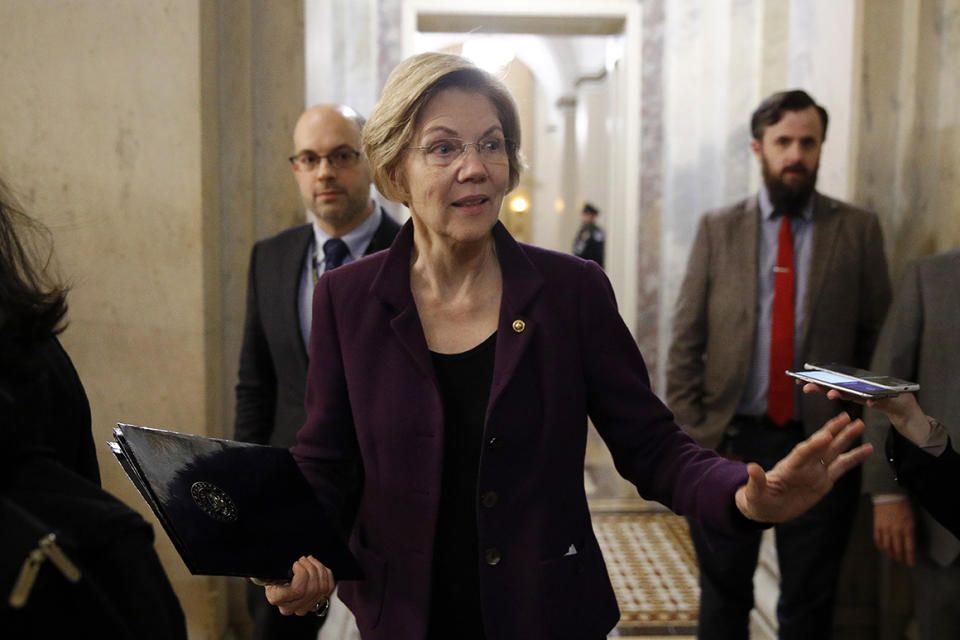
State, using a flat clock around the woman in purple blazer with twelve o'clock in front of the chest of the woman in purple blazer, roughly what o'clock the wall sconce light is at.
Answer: The wall sconce light is roughly at 6 o'clock from the woman in purple blazer.

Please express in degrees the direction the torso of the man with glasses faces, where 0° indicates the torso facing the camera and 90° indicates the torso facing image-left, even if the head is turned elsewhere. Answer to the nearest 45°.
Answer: approximately 315°

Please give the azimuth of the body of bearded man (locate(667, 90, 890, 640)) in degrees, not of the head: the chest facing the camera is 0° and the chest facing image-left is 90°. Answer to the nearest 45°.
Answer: approximately 0°

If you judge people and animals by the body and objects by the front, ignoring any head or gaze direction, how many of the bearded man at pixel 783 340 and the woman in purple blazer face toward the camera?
2

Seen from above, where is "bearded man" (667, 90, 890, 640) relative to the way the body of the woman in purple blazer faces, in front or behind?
behind

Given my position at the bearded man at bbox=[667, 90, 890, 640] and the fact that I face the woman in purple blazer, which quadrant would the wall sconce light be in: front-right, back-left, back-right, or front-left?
back-right

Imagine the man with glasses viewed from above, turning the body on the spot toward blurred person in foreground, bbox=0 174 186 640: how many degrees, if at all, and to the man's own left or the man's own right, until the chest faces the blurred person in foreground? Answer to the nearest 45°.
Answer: approximately 45° to the man's own right
